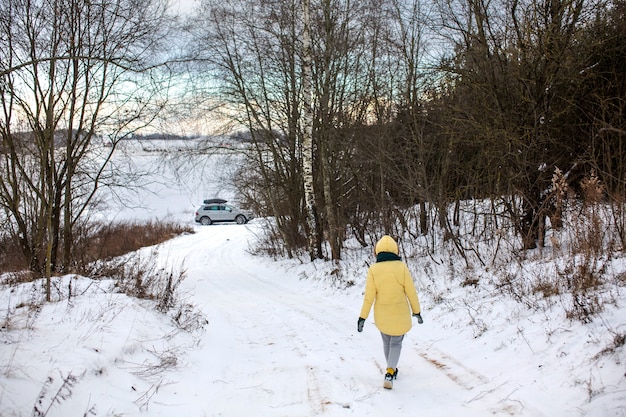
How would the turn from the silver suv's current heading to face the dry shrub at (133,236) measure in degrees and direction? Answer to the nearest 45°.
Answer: approximately 90° to its right

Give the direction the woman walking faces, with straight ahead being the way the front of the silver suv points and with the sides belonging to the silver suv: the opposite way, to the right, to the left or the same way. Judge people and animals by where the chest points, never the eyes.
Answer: to the left

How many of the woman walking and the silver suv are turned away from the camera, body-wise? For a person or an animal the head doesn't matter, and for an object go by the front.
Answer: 1

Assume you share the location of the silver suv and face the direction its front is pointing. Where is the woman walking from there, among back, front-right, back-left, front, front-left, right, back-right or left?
right

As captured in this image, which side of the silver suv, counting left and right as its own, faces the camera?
right

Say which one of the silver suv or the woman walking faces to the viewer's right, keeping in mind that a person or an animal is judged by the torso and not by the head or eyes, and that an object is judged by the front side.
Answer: the silver suv

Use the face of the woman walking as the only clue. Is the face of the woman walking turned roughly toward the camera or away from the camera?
away from the camera

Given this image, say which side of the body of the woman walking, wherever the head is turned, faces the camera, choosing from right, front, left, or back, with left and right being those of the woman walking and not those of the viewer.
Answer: back
